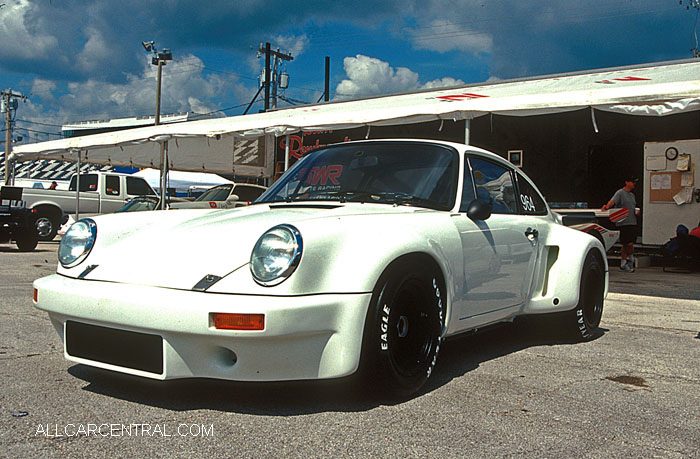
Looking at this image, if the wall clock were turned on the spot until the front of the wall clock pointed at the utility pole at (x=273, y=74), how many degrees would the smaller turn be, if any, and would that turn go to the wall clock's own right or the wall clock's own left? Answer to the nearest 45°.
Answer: approximately 135° to the wall clock's own right

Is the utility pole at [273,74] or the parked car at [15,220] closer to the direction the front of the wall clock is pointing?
the parked car

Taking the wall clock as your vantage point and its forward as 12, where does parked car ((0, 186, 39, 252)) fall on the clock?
The parked car is roughly at 2 o'clock from the wall clock.

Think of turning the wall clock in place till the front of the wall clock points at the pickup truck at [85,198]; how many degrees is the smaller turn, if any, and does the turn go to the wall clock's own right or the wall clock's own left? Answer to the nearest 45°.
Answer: approximately 90° to the wall clock's own right

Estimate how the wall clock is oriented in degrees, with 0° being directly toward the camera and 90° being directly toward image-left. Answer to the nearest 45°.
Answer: approximately 0°

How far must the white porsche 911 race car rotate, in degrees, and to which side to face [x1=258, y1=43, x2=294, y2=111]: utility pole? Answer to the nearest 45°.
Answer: approximately 135° to its right

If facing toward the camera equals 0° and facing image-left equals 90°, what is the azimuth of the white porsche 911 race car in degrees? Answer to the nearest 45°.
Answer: approximately 45°

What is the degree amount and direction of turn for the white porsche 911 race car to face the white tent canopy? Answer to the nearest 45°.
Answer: approximately 135° to its right

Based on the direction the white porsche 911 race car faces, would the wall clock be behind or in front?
behind
